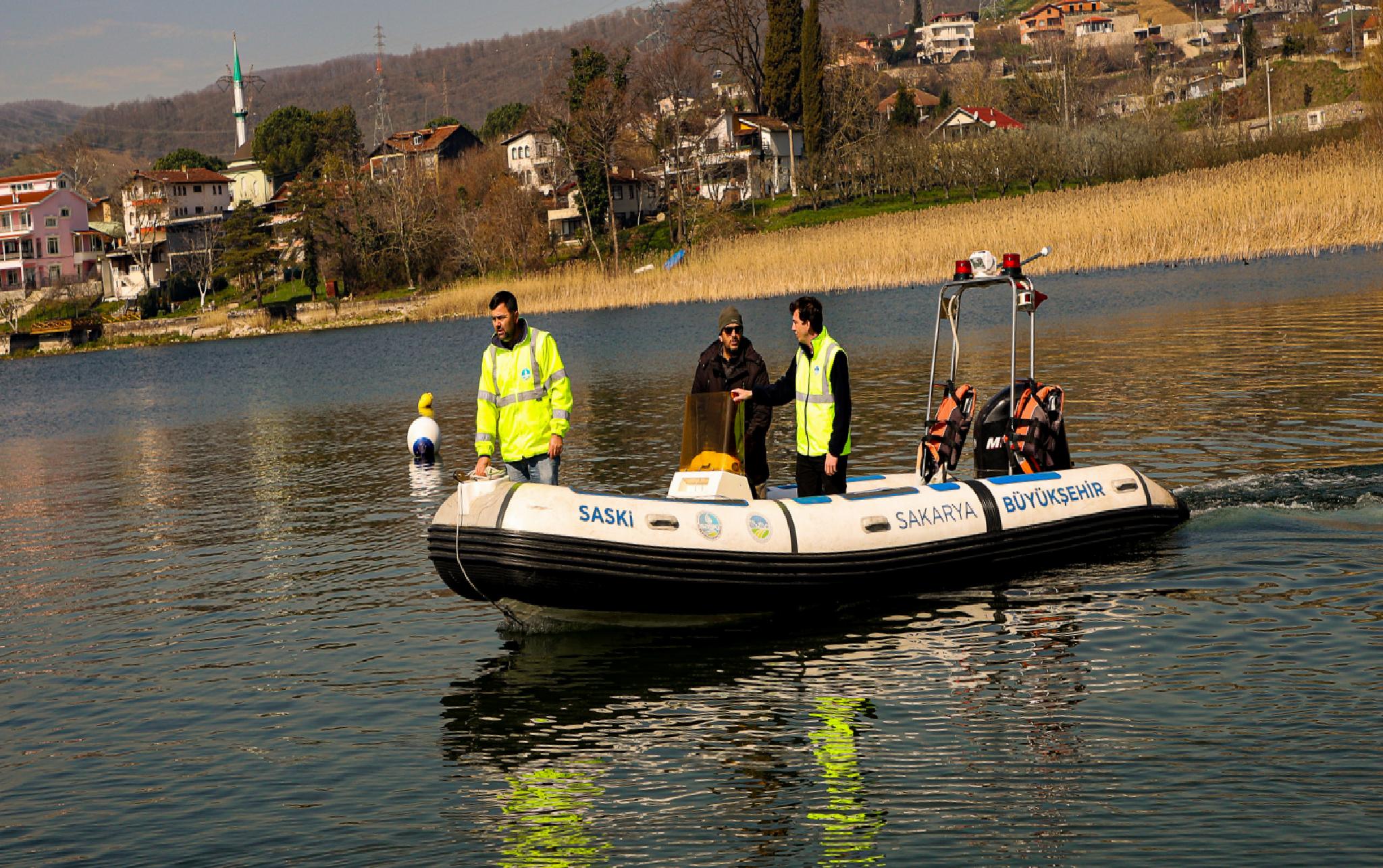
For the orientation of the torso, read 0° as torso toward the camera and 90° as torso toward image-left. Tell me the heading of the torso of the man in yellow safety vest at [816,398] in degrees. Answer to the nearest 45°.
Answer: approximately 45°

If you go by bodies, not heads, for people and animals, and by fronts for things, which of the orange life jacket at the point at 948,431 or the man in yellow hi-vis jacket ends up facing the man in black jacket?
the orange life jacket

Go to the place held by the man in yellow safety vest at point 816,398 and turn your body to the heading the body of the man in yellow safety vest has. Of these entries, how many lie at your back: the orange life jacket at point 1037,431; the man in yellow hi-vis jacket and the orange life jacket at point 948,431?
2

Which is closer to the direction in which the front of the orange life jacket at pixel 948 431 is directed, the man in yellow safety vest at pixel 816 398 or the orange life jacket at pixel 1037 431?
the man in yellow safety vest

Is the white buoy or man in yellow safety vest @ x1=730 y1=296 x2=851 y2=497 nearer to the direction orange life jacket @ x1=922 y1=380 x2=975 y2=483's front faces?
the man in yellow safety vest

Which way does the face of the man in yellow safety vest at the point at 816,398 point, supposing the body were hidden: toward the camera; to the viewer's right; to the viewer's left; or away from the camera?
to the viewer's left

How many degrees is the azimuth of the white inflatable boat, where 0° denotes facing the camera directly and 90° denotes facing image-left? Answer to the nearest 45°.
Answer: approximately 45°

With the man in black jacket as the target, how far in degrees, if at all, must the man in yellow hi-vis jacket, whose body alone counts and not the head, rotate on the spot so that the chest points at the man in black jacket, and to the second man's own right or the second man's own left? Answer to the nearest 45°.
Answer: approximately 135° to the second man's own left
